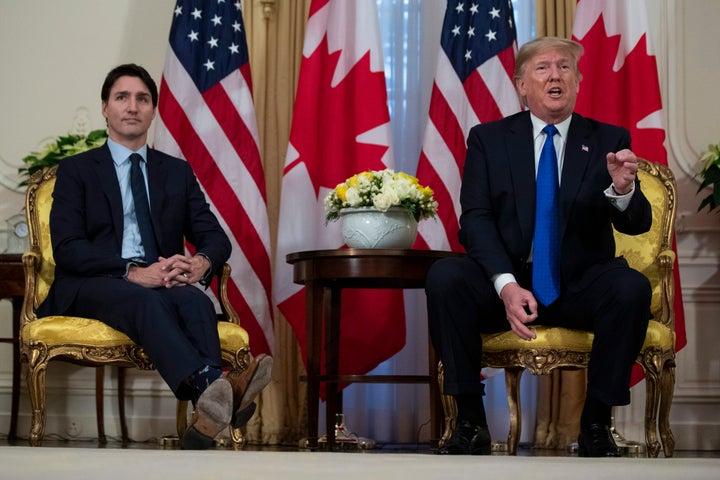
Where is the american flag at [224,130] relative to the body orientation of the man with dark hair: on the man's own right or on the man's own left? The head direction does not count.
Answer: on the man's own left

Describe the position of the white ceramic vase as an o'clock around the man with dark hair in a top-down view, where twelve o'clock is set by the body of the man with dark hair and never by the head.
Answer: The white ceramic vase is roughly at 10 o'clock from the man with dark hair.

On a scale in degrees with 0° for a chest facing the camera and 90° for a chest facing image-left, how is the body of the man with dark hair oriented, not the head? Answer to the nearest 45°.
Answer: approximately 315°

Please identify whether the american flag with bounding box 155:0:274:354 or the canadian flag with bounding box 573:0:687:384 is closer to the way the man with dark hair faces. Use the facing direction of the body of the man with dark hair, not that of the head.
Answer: the canadian flag

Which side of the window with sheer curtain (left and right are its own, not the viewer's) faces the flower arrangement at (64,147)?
right

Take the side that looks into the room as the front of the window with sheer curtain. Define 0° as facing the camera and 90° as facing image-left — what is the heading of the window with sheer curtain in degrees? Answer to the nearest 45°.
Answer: approximately 0°

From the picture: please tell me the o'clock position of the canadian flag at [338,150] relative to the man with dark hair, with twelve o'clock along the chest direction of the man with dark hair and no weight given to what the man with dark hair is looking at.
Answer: The canadian flag is roughly at 9 o'clock from the man with dark hair.
